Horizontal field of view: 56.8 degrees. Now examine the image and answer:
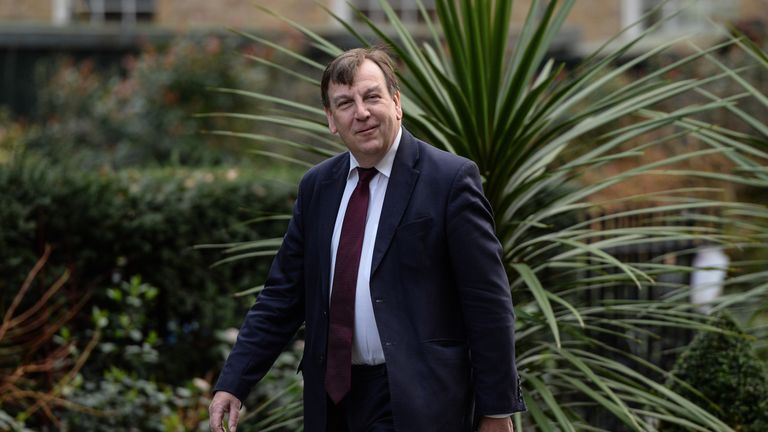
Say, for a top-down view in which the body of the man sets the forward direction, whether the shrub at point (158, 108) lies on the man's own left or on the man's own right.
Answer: on the man's own right

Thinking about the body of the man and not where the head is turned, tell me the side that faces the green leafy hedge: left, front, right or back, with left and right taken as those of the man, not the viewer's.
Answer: right

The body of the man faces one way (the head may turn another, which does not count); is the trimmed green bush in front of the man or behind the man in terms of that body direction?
behind

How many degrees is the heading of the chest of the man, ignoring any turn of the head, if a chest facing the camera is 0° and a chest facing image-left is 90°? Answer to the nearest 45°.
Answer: approximately 45°
